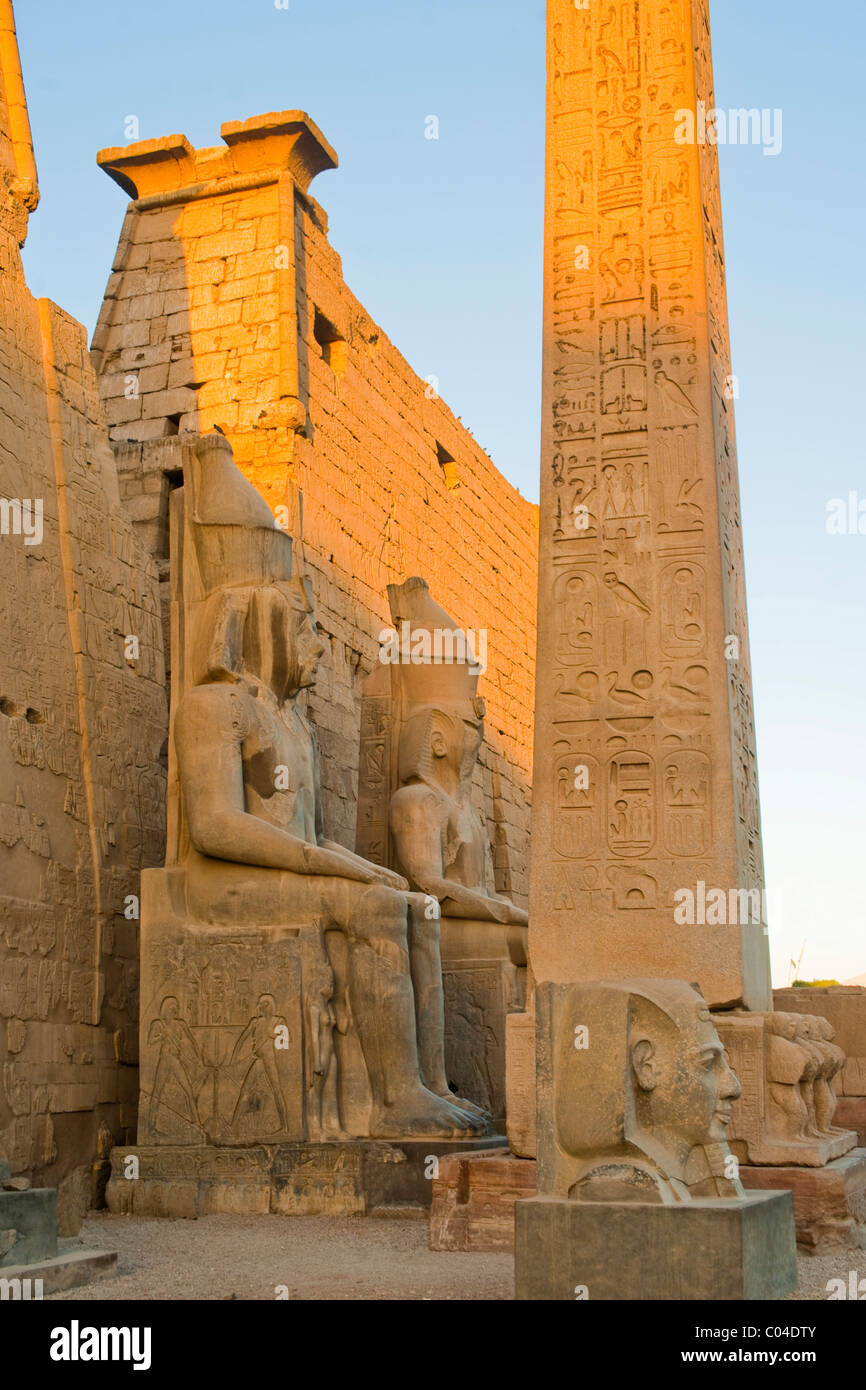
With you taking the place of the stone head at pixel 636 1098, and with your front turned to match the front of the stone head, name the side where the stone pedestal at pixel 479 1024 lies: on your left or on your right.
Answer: on your left

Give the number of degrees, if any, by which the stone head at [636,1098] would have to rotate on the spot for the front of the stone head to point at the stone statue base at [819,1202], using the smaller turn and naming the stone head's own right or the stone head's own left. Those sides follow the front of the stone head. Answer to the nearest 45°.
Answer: approximately 45° to the stone head's own left

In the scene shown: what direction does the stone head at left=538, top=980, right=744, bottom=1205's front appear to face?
to the viewer's right

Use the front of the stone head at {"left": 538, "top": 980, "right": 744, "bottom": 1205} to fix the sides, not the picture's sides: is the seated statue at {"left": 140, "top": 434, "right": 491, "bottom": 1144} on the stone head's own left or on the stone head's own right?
on the stone head's own left

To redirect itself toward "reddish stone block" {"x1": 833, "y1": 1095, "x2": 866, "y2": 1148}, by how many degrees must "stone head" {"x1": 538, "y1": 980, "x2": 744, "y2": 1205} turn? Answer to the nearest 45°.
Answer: approximately 90° to its left

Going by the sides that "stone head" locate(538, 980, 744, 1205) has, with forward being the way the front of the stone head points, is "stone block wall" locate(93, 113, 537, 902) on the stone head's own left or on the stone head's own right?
on the stone head's own left

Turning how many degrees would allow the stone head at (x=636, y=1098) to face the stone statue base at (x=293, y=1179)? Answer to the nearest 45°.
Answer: approximately 135° to its left

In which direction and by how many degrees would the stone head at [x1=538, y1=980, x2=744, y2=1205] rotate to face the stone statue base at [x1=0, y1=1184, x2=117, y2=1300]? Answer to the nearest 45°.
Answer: approximately 180°
